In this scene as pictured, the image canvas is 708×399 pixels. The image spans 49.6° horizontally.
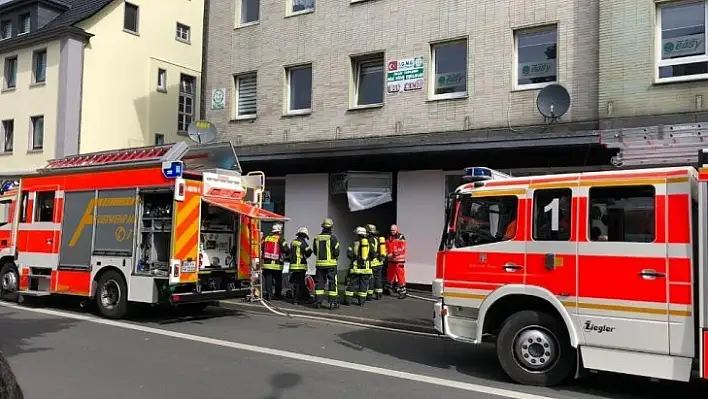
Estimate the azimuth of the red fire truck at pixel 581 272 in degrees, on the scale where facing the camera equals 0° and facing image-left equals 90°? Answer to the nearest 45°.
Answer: approximately 90°

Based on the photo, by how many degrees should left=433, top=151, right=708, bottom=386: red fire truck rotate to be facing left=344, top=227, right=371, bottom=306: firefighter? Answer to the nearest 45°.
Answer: approximately 45° to its right

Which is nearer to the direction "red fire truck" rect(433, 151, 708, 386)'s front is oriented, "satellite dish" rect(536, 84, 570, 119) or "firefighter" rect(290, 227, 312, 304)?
the firefighter

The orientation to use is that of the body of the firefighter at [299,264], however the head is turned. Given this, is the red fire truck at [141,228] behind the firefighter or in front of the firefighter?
behind

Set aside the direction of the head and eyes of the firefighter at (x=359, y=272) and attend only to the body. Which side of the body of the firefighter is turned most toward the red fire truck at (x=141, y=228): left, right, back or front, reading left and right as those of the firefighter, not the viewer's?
left

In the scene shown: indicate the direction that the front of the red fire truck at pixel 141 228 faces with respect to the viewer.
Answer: facing away from the viewer and to the left of the viewer

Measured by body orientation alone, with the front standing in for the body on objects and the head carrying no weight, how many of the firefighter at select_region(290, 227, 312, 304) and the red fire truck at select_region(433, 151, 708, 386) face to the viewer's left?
1

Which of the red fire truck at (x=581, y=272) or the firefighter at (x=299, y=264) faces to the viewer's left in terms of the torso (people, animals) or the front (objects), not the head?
the red fire truck

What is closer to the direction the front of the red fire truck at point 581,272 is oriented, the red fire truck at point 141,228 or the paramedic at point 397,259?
the red fire truck

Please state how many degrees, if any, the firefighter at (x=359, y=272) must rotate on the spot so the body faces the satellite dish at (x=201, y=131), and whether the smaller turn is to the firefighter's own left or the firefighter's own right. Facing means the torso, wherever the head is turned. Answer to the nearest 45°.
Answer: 0° — they already face it

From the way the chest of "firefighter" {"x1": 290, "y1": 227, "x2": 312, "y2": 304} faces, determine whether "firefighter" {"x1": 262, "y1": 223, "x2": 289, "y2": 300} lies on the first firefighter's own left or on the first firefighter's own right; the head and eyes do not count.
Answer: on the first firefighter's own left

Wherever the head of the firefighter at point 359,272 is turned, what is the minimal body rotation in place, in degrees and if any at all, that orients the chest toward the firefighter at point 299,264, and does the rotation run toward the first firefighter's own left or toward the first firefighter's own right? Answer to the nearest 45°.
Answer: approximately 45° to the first firefighter's own left

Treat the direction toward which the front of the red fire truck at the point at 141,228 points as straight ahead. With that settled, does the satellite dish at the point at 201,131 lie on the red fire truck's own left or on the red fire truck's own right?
on the red fire truck's own right

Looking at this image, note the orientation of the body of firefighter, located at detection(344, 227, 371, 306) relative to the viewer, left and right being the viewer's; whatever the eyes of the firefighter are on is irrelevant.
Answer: facing away from the viewer and to the left of the viewer
